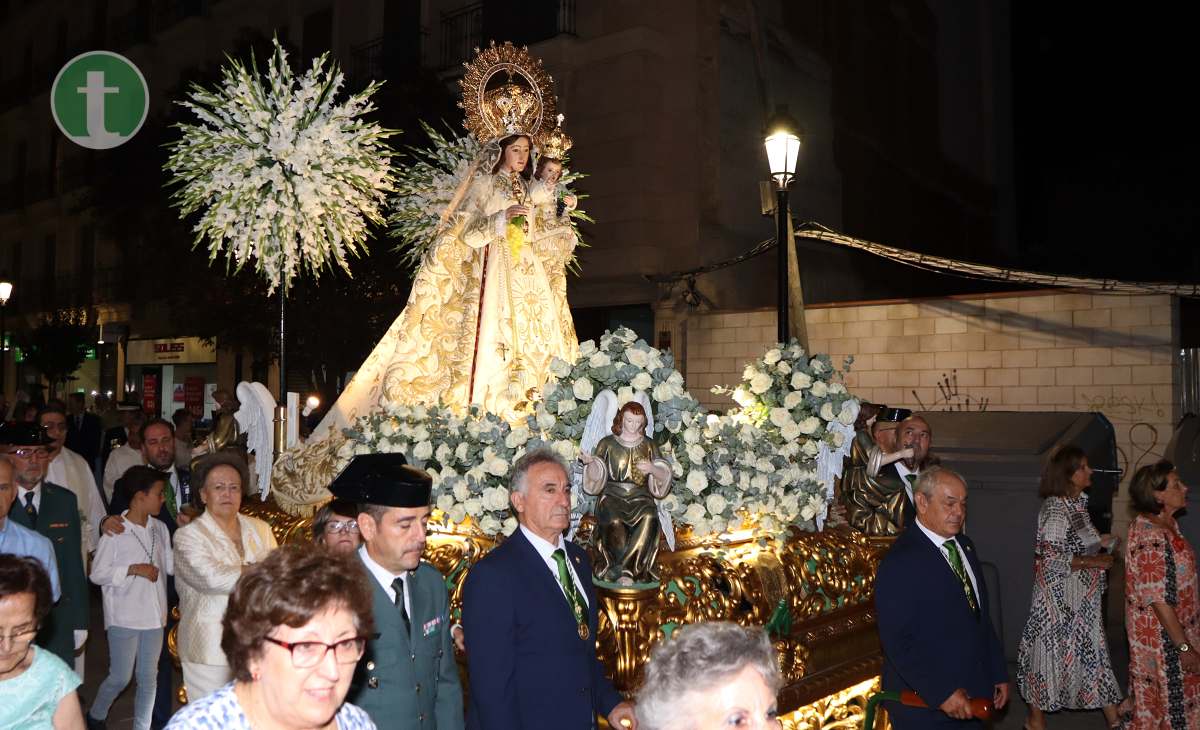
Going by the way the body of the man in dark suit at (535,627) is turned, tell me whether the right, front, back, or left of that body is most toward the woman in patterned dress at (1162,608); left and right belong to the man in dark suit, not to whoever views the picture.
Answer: left

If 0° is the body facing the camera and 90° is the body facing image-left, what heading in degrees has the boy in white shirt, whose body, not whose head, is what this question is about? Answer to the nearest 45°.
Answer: approximately 315°

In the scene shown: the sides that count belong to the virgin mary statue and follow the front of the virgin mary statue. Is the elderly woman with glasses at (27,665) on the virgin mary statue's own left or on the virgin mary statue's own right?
on the virgin mary statue's own right

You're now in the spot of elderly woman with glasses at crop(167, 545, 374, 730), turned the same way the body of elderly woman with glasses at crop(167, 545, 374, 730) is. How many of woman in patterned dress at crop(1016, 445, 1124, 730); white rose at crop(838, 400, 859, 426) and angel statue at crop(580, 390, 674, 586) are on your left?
3

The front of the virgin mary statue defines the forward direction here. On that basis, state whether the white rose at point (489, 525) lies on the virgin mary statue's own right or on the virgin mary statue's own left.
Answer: on the virgin mary statue's own right
